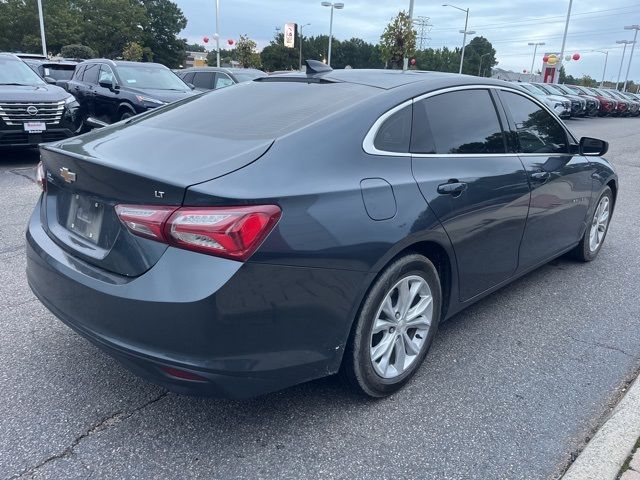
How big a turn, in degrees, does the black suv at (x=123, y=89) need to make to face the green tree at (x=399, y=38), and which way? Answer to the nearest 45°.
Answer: approximately 90° to its left

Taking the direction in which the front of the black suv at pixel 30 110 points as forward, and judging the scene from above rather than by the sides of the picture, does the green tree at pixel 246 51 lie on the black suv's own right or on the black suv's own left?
on the black suv's own left

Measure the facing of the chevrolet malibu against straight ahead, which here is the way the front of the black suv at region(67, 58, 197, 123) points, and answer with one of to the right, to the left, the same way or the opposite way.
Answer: to the left

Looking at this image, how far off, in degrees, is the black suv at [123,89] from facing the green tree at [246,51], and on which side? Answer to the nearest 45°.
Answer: approximately 135° to its left

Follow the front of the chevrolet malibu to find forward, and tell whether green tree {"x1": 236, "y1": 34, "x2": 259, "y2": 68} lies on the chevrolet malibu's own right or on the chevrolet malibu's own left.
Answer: on the chevrolet malibu's own left

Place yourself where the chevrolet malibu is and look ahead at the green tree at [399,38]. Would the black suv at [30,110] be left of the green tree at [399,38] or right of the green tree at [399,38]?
left

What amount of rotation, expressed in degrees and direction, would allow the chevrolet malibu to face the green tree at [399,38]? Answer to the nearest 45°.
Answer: approximately 45° to its left

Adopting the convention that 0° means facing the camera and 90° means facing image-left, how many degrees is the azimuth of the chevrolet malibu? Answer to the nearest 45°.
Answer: approximately 225°

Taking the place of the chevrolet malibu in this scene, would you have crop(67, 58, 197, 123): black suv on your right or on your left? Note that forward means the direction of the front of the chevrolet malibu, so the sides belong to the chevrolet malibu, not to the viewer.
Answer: on your left
